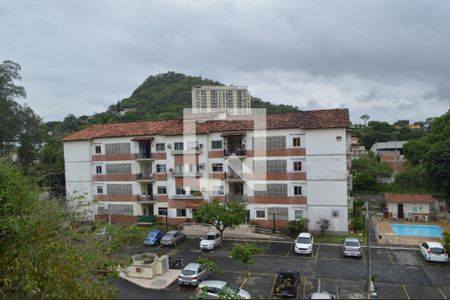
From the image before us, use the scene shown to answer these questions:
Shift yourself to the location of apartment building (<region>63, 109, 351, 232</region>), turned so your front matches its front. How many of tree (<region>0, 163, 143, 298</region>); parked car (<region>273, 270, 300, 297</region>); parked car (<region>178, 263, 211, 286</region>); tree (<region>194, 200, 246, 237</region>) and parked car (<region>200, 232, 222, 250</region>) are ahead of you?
5

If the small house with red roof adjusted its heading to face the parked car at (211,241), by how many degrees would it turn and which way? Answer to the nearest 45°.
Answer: approximately 45° to its right

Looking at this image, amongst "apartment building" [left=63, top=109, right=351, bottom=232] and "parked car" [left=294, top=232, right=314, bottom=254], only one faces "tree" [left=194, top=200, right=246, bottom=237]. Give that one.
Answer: the apartment building

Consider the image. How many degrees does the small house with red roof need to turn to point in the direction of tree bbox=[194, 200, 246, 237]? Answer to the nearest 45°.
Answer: approximately 45° to its right

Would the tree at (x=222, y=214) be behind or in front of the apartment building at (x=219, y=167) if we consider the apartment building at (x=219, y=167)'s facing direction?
in front

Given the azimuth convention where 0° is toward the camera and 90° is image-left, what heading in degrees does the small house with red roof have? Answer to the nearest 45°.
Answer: approximately 0°

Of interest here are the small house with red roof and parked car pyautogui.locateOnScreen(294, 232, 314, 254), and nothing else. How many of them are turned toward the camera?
2

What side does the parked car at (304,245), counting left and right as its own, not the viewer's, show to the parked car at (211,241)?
right

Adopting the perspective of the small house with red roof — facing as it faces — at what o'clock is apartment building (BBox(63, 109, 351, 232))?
The apartment building is roughly at 2 o'clock from the small house with red roof.
